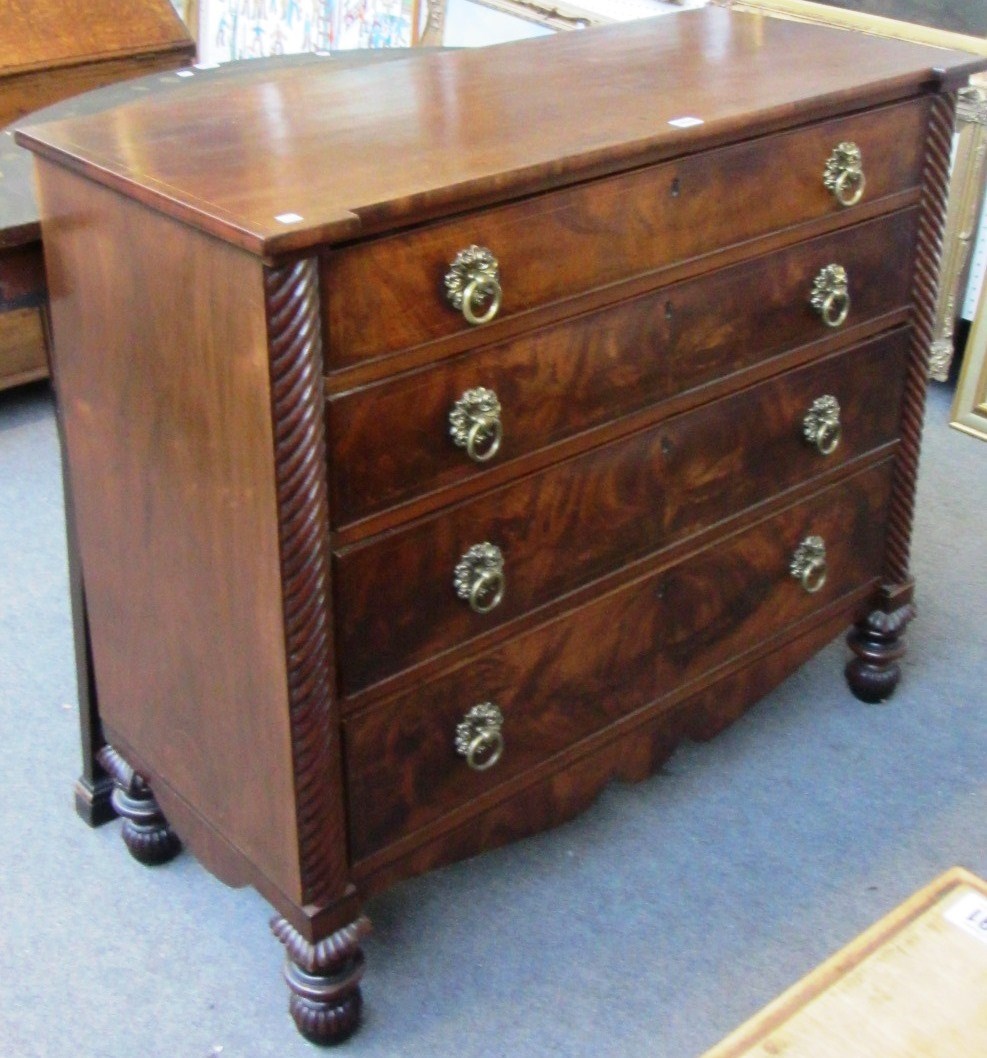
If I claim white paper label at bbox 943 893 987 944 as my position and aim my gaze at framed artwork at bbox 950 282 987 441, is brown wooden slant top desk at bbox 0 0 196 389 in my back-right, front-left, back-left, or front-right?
front-left

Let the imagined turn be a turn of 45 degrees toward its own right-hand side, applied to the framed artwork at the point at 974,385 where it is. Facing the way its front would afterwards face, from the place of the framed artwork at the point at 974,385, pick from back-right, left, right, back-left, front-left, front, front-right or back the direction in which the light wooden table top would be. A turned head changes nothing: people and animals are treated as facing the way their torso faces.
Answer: left

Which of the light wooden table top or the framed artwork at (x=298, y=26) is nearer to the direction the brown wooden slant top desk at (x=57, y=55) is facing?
the light wooden table top

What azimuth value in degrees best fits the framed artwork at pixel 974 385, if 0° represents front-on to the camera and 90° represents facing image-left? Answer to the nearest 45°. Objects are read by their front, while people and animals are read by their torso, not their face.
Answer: approximately 45°

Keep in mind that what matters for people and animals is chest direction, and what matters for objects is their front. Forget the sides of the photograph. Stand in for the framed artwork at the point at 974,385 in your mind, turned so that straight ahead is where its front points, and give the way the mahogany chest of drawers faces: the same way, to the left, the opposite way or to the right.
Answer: to the left

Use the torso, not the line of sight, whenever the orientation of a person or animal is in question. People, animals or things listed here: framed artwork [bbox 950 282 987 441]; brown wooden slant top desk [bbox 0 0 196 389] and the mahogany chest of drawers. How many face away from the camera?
0

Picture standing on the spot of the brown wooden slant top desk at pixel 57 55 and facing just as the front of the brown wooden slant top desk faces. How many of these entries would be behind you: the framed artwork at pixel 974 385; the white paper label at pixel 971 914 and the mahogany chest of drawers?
0

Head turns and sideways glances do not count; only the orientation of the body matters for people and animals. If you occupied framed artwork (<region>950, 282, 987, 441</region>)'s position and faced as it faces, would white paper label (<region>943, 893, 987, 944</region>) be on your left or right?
on your left

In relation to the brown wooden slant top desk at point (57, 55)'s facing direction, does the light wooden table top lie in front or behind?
in front

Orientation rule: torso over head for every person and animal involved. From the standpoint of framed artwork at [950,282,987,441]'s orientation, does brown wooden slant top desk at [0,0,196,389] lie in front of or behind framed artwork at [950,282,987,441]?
in front

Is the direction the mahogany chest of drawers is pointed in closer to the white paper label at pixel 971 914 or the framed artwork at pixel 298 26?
the white paper label

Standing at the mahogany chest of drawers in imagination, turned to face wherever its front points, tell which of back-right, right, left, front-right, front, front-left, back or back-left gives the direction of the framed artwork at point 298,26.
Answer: back-left

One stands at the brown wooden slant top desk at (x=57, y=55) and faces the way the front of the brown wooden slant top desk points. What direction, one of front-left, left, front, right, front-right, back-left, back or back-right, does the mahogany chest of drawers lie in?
front-right

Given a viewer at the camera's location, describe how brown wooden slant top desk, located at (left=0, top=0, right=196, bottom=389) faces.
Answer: facing the viewer and to the right of the viewer

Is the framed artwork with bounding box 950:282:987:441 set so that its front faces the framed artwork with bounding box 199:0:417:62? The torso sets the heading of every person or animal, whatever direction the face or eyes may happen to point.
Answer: no

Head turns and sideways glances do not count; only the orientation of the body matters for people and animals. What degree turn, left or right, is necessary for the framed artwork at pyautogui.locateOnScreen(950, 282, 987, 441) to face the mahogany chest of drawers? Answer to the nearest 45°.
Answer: approximately 45° to its left
